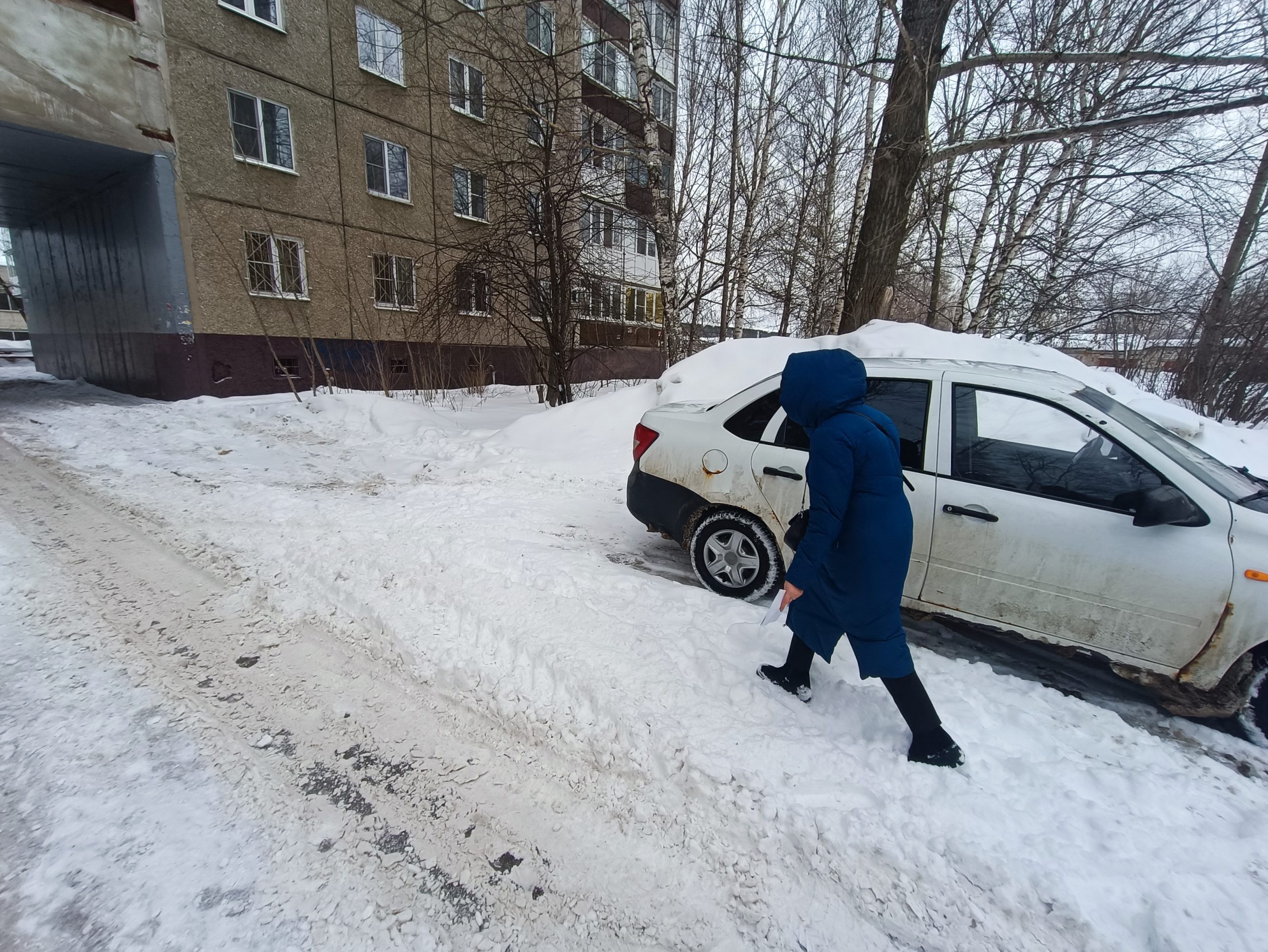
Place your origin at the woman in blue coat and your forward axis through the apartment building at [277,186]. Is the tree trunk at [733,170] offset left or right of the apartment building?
right

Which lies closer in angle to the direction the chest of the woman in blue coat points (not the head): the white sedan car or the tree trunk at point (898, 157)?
the tree trunk

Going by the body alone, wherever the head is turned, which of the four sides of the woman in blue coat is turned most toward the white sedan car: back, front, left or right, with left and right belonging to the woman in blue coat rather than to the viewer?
right

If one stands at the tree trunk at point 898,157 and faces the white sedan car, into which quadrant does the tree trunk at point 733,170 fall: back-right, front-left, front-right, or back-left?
back-right

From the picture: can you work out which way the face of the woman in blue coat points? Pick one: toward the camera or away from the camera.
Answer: away from the camera

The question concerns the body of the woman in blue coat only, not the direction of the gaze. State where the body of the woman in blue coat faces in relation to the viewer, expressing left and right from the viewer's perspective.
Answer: facing away from the viewer and to the left of the viewer

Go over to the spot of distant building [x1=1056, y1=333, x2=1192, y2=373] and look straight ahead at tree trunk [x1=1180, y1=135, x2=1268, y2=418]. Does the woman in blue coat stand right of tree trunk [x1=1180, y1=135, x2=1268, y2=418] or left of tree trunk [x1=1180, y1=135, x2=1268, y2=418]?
right

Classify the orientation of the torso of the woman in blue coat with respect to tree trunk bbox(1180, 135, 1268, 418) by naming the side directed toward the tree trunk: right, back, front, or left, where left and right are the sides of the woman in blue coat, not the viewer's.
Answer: right

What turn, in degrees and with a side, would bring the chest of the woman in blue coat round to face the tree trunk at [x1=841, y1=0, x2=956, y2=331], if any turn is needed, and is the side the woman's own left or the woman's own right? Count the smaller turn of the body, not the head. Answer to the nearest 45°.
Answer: approximately 45° to the woman's own right
